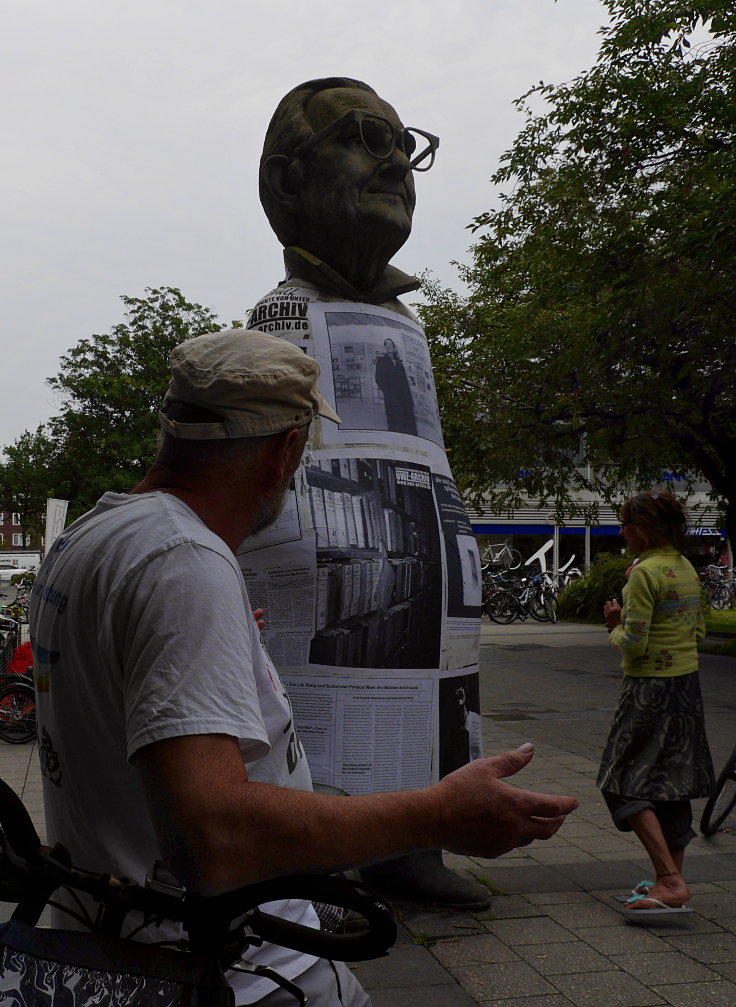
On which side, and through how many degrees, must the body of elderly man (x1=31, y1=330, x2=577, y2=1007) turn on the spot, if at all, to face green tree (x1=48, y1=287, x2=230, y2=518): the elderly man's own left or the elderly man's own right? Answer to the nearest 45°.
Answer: approximately 45° to the elderly man's own left

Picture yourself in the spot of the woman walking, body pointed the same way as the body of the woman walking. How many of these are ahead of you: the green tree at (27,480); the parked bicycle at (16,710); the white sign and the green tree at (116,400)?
4

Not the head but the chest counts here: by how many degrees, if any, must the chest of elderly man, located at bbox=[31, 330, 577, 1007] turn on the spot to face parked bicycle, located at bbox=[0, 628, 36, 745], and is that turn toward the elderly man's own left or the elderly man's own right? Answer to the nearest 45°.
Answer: approximately 45° to the elderly man's own left

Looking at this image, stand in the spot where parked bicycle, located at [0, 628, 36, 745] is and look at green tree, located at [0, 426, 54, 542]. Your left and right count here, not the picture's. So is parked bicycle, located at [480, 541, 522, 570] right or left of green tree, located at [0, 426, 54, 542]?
right

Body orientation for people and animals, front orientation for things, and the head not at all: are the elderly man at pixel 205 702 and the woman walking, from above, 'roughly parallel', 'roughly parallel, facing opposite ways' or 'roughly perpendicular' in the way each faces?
roughly perpendicular

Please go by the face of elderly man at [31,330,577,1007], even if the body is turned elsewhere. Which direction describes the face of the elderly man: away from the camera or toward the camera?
away from the camera

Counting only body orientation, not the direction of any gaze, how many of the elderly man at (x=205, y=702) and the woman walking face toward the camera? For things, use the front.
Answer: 0

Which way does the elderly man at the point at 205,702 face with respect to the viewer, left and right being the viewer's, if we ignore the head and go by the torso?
facing away from the viewer and to the right of the viewer

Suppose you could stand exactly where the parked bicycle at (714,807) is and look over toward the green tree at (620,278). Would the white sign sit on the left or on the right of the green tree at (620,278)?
left

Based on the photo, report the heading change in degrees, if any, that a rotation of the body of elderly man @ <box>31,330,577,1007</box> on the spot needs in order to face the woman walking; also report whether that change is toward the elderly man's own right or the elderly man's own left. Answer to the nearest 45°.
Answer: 0° — they already face them

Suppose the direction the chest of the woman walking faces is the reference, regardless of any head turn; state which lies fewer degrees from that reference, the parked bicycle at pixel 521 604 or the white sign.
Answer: the white sign

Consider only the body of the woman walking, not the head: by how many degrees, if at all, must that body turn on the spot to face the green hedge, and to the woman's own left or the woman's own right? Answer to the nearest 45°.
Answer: approximately 45° to the woman's own right

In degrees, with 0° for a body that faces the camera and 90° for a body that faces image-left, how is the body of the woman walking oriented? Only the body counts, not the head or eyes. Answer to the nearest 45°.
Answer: approximately 135°

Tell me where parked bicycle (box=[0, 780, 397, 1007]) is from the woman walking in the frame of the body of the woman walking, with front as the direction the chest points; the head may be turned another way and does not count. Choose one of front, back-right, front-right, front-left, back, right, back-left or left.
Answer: back-left

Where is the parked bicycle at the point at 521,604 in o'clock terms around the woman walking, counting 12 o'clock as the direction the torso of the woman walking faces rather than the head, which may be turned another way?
The parked bicycle is roughly at 1 o'clock from the woman walking.

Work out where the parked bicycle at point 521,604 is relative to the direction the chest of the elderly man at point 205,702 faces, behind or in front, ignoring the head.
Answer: in front

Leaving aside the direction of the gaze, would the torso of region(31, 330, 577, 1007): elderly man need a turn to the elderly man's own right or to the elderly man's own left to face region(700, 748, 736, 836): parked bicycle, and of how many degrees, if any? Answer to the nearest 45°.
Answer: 0° — they already face it

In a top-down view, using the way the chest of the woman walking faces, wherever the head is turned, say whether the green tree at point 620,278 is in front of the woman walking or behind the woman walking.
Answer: in front
